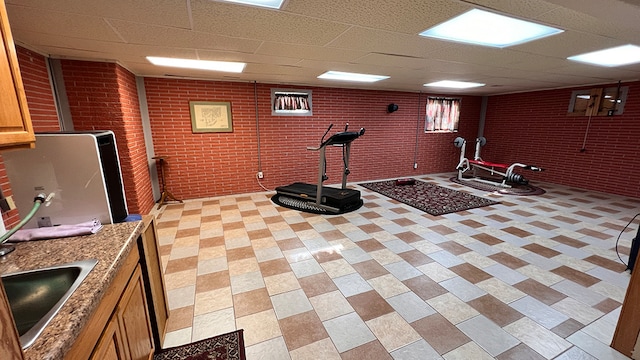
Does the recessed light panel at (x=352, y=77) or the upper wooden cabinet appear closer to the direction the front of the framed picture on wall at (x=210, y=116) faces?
the upper wooden cabinet

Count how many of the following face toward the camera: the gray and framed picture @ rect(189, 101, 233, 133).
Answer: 1

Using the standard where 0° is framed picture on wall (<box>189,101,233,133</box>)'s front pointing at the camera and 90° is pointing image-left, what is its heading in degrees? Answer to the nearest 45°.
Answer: approximately 0°

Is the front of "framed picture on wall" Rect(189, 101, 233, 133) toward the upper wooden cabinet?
yes

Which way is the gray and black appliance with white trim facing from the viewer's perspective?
to the viewer's right

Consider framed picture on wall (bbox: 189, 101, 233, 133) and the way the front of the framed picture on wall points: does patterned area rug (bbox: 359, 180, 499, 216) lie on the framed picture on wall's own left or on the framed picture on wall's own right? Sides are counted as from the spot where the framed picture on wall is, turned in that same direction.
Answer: on the framed picture on wall's own left

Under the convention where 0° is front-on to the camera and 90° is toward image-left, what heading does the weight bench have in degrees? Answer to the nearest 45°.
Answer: approximately 315°

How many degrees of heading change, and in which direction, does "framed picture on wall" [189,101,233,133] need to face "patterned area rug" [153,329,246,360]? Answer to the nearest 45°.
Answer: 0° — it already faces it
